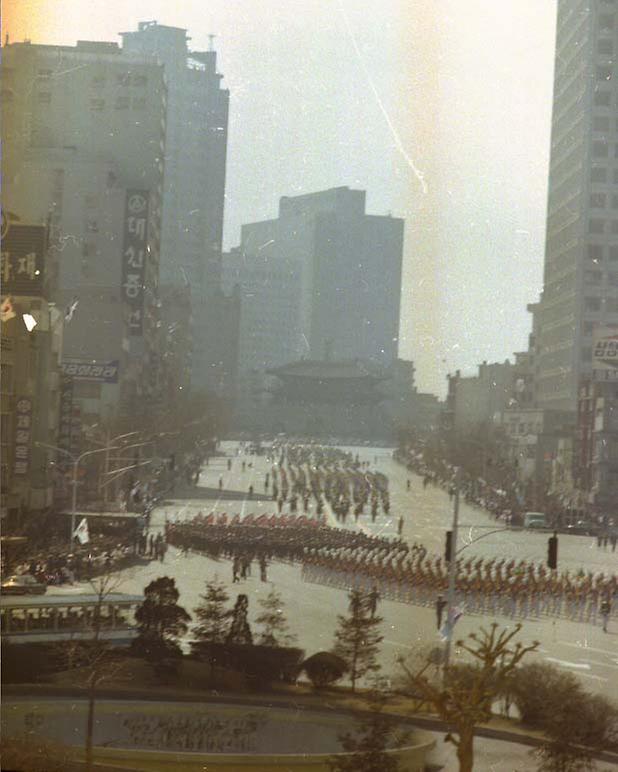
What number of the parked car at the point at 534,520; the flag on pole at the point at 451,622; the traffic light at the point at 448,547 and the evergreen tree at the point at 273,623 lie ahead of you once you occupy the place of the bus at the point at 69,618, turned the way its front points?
4

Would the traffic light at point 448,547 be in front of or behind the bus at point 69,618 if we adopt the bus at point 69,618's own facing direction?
in front

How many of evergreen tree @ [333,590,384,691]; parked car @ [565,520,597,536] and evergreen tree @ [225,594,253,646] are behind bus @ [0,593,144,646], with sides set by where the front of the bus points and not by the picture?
0

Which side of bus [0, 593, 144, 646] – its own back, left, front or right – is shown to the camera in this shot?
right

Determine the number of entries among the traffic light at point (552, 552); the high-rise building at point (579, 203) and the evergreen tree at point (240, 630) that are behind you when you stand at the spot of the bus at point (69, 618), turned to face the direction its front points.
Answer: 0

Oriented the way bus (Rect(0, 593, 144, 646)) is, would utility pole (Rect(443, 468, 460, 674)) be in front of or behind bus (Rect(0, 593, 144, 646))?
in front

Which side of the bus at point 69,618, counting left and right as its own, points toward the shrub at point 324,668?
front

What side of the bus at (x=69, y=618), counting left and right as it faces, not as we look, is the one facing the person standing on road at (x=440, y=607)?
front
